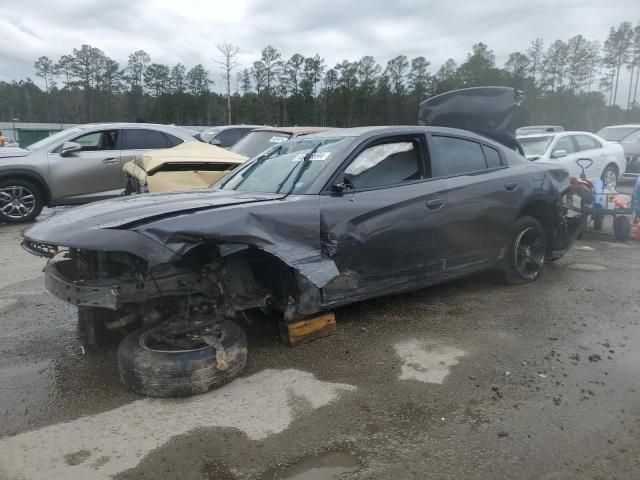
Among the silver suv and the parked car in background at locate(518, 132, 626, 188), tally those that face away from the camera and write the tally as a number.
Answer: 0

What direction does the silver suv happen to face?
to the viewer's left

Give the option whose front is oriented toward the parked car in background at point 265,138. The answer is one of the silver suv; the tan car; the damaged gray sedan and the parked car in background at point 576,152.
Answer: the parked car in background at point 576,152

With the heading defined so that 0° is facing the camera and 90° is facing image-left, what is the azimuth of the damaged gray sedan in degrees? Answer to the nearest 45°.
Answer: approximately 45°

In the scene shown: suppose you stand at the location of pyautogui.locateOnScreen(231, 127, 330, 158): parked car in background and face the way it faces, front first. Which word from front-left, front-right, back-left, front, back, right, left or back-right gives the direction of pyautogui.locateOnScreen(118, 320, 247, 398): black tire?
front-left

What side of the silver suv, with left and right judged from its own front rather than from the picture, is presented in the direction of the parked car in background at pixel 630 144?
back

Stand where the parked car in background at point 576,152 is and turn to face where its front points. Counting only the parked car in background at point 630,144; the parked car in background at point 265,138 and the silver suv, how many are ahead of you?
2

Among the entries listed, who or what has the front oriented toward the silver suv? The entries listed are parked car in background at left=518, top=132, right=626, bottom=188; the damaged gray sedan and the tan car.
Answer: the parked car in background

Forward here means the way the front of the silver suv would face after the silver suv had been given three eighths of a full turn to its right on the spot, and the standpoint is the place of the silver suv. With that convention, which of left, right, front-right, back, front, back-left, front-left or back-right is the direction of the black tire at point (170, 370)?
back-right

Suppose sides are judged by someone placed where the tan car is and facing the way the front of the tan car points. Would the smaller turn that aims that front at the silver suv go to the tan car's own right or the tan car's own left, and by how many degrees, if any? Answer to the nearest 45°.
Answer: approximately 90° to the tan car's own right

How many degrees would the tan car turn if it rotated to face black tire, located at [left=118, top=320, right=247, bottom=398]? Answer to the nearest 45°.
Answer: approximately 45° to its left

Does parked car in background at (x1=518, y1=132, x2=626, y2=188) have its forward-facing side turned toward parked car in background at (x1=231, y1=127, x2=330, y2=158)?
yes
